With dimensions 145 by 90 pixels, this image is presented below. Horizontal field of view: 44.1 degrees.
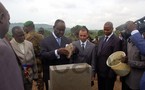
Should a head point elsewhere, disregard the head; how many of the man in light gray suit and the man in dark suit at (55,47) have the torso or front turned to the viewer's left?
0

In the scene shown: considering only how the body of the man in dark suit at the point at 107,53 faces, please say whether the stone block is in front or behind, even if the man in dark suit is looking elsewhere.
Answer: in front

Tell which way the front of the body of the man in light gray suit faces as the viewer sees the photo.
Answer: toward the camera

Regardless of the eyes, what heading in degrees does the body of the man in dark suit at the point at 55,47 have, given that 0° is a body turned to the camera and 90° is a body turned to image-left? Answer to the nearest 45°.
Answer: approximately 315°

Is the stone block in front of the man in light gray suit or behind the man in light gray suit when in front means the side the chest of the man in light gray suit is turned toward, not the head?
in front

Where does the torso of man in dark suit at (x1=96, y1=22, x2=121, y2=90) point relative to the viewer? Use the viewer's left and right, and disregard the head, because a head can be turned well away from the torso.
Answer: facing the viewer and to the left of the viewer

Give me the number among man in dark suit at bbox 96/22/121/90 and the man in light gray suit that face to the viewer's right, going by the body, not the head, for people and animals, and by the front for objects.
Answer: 0

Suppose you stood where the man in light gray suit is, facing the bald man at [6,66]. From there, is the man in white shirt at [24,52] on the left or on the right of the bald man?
right

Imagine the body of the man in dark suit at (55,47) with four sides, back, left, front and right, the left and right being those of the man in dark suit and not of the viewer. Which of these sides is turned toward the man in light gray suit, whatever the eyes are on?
left

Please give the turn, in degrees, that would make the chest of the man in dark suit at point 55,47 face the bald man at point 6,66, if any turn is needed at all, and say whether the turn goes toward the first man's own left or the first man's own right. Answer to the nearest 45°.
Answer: approximately 45° to the first man's own right
